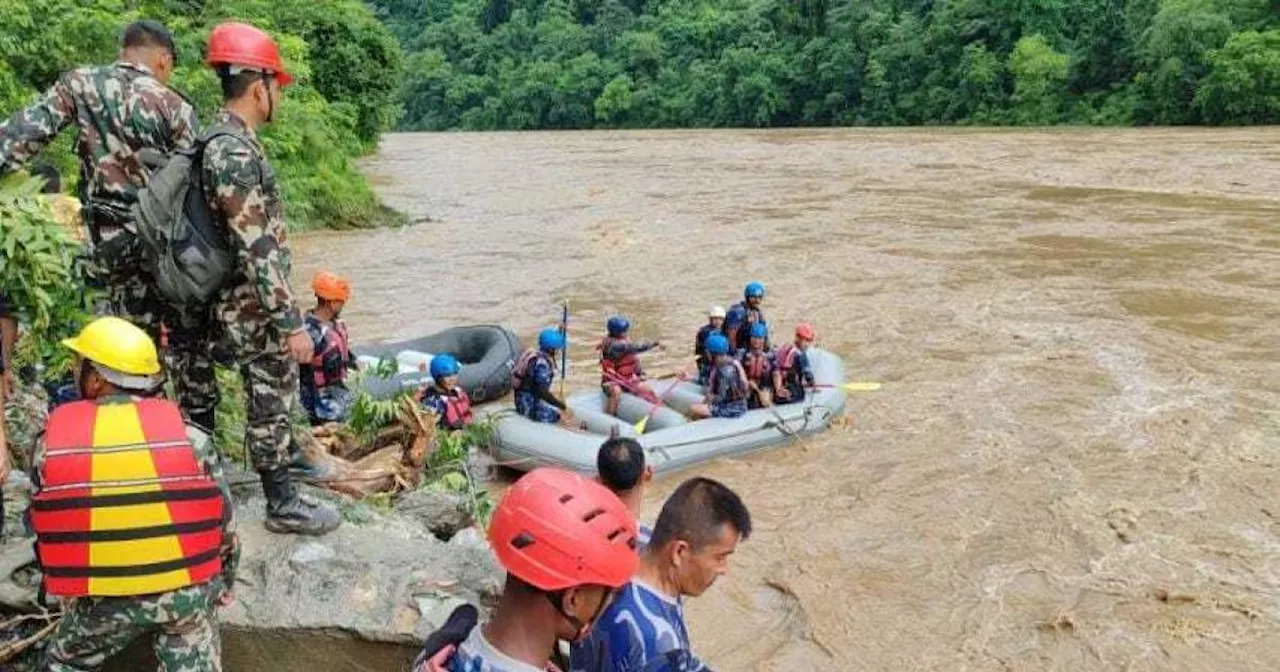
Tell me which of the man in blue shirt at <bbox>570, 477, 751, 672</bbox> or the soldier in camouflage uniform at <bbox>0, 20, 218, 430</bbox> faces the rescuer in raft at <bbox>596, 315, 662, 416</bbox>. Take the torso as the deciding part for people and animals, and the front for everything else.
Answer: the soldier in camouflage uniform

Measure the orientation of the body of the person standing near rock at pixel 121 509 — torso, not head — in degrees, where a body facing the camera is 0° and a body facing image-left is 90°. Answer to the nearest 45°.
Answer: approximately 180°

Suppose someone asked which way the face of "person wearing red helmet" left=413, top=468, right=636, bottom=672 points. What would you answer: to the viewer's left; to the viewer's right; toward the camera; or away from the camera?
to the viewer's right

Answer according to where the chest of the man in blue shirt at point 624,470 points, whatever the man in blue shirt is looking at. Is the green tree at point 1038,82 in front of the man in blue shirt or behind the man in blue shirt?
in front

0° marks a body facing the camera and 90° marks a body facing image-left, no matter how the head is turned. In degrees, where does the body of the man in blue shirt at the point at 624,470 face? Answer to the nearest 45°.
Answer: approximately 225°

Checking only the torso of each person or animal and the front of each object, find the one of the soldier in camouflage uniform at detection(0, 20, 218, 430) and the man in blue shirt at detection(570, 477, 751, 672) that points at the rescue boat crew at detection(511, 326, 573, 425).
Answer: the soldier in camouflage uniform

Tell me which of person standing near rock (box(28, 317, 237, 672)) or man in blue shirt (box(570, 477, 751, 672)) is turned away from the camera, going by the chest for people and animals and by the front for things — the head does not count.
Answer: the person standing near rock

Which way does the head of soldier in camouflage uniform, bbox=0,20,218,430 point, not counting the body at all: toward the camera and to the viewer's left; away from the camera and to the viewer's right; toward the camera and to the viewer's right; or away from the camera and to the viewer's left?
away from the camera and to the viewer's right

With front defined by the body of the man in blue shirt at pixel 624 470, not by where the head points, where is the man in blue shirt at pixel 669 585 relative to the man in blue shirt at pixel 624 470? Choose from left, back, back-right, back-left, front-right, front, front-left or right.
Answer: back-right

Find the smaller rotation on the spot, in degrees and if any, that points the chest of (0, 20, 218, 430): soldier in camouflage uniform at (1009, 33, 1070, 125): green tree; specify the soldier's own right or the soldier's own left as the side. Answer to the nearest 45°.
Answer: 0° — they already face it

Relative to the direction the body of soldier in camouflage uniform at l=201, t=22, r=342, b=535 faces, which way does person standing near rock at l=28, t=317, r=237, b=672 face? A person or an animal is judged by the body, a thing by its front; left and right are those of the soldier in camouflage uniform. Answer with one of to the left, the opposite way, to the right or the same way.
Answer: to the left

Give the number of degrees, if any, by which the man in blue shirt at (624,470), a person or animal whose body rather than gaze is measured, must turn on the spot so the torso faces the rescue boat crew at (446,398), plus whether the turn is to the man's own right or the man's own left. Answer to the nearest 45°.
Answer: approximately 45° to the man's own left

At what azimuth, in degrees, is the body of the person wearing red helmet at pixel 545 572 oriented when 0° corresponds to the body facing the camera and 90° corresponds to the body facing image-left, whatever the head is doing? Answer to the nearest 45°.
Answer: approximately 225°
